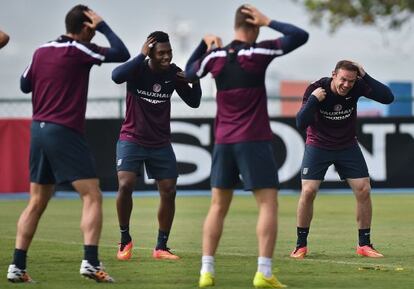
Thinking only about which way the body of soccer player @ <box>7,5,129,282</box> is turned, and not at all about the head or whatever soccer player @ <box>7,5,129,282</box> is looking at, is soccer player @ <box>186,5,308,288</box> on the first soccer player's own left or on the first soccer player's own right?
on the first soccer player's own right

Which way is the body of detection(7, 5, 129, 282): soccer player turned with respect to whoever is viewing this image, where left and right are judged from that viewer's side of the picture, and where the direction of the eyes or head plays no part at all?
facing away from the viewer and to the right of the viewer

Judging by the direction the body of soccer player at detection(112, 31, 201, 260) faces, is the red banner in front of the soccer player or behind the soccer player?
behind

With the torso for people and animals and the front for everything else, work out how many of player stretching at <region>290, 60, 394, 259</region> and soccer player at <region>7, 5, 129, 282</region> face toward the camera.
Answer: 1

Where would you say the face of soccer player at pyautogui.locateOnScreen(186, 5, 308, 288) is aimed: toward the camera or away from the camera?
away from the camera

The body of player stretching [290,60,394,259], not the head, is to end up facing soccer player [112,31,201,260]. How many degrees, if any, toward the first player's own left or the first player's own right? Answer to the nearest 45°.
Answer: approximately 90° to the first player's own right

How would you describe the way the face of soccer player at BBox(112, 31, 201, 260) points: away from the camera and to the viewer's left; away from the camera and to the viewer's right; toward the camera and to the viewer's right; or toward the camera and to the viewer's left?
toward the camera and to the viewer's right

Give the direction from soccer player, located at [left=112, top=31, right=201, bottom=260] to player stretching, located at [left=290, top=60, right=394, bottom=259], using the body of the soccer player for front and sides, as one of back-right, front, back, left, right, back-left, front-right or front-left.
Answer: front-left

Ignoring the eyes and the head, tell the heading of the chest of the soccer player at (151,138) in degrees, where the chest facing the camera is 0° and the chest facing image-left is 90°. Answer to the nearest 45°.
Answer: approximately 315°

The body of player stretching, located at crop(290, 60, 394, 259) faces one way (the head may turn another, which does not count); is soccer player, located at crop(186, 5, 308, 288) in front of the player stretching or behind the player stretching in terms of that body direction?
in front
